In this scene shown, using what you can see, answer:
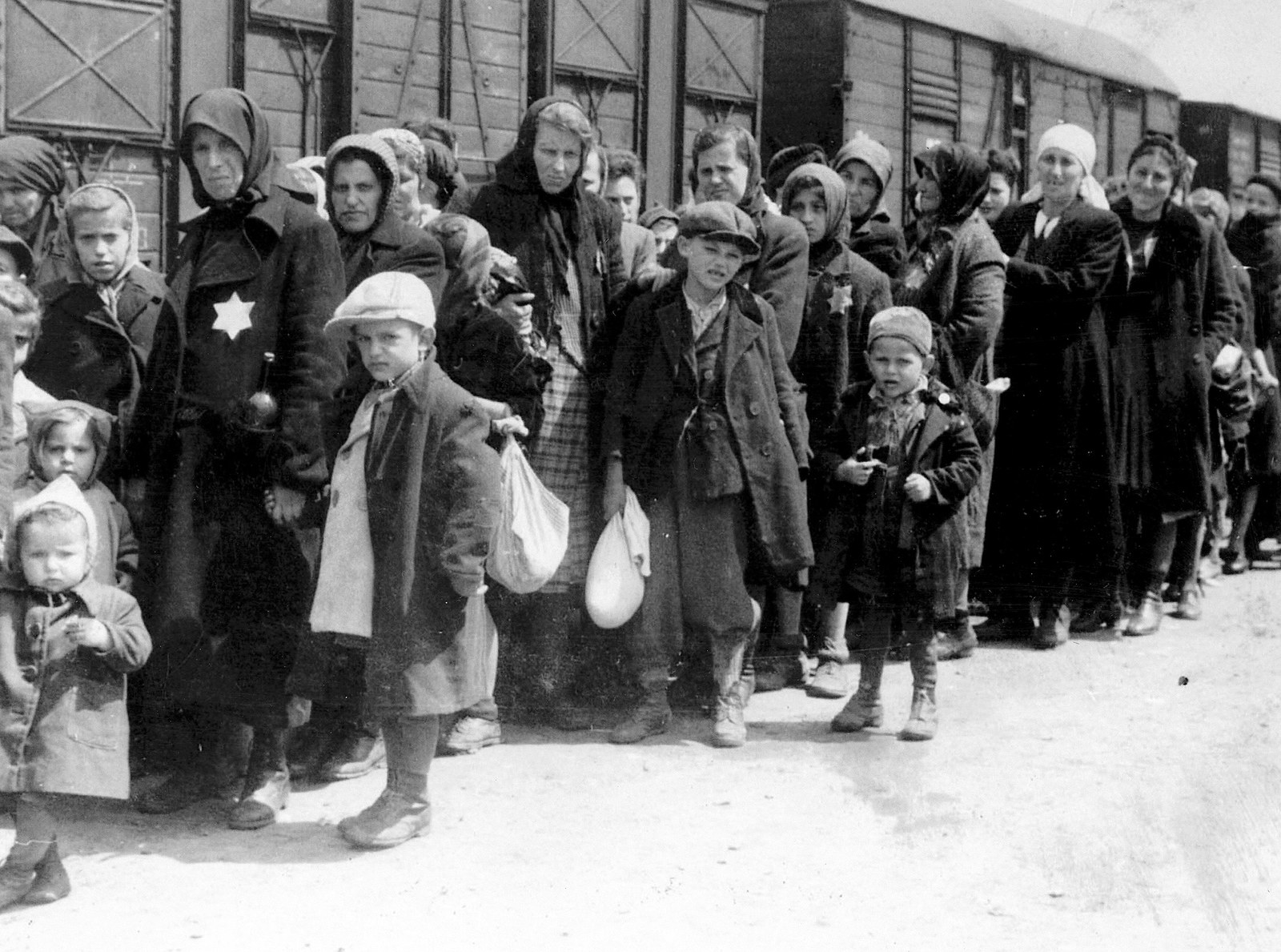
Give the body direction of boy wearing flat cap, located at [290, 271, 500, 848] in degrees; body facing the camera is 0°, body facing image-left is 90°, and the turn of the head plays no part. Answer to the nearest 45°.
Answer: approximately 45°

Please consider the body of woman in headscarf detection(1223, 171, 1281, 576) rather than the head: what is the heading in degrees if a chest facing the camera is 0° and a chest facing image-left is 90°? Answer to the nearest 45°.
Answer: approximately 45°

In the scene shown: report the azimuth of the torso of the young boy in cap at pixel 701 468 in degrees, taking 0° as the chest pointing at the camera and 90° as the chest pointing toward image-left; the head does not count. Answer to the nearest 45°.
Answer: approximately 0°

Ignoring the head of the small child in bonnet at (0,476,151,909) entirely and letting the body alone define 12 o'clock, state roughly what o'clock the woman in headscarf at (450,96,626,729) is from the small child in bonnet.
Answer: The woman in headscarf is roughly at 8 o'clock from the small child in bonnet.

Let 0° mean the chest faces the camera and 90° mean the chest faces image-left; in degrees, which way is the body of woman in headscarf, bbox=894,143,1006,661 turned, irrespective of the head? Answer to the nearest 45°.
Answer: approximately 90°

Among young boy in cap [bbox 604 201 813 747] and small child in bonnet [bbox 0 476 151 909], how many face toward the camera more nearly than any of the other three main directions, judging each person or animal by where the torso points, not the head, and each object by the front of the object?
2
